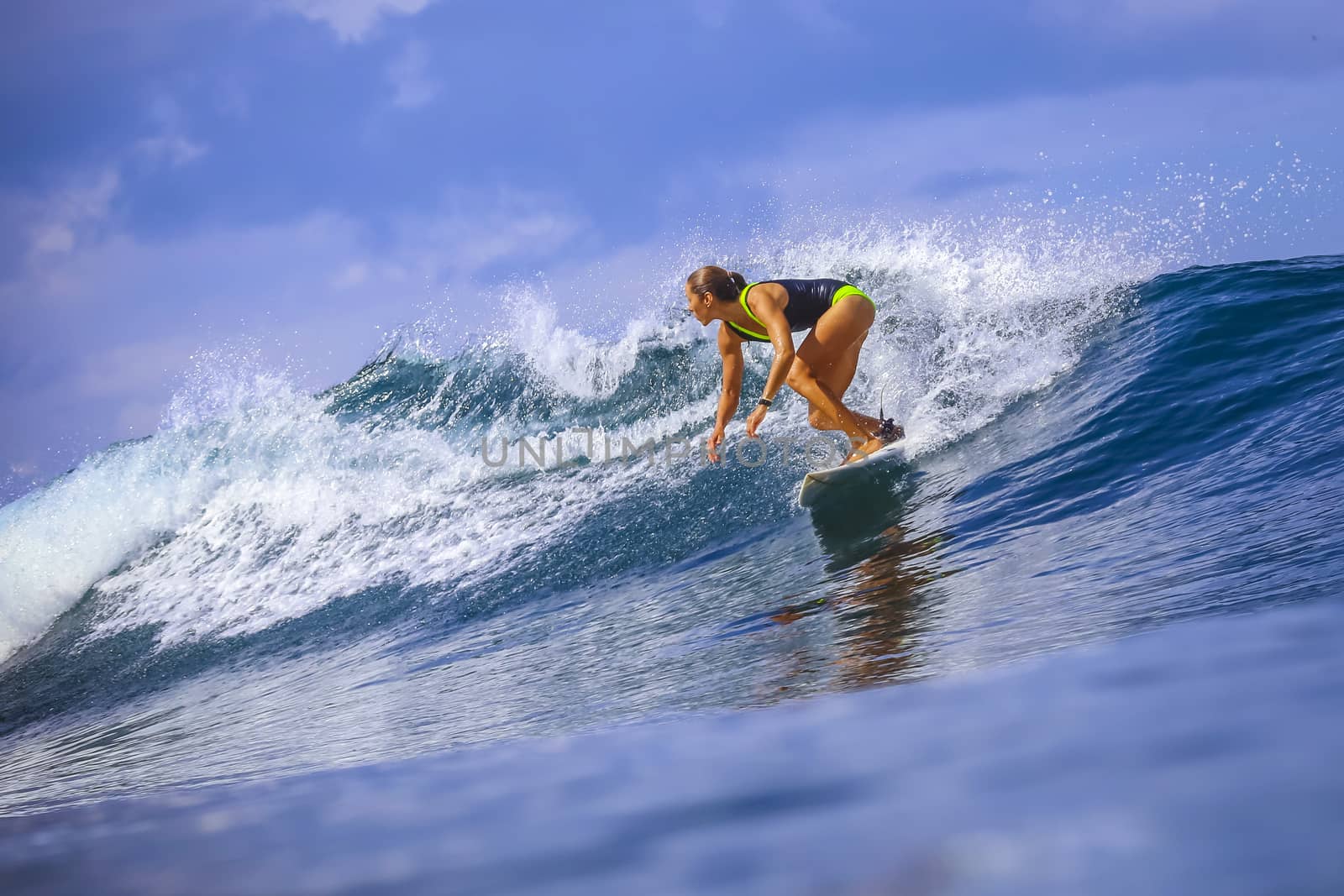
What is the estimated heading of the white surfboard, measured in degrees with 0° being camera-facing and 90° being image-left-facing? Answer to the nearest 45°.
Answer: approximately 45°

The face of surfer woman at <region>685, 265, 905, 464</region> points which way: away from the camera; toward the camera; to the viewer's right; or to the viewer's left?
to the viewer's left

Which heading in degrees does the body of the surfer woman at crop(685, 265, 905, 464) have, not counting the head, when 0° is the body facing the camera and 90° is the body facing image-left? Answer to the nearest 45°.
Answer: approximately 90°
